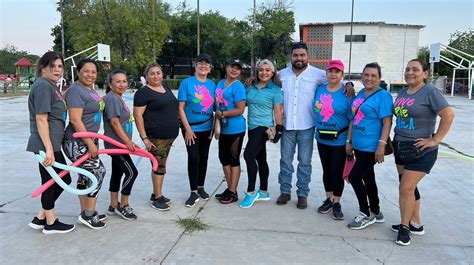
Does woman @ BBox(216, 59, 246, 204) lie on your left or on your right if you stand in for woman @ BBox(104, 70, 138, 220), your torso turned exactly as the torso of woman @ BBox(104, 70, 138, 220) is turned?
on your left

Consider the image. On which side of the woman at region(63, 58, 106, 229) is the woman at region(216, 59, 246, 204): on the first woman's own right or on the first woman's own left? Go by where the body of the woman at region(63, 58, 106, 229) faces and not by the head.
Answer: on the first woman's own left

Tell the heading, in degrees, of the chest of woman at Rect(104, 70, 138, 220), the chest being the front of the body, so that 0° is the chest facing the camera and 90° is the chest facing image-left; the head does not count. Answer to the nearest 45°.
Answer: approximately 315°

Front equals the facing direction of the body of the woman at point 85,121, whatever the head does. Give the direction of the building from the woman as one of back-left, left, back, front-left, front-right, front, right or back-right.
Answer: left

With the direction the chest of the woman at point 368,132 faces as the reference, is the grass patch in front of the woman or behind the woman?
in front

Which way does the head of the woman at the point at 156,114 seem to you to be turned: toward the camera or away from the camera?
toward the camera

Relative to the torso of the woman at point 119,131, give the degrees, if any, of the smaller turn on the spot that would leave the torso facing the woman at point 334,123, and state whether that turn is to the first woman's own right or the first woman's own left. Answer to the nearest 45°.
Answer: approximately 45° to the first woman's own left

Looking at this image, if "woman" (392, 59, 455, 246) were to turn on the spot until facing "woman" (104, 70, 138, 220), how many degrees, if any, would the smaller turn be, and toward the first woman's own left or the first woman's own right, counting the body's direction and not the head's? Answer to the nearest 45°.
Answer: approximately 45° to the first woman's own right

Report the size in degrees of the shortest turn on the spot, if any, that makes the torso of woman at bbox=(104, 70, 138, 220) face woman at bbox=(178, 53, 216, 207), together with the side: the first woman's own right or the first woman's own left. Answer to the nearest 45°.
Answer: approximately 45° to the first woman's own left

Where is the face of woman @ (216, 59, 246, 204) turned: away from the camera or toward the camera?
toward the camera

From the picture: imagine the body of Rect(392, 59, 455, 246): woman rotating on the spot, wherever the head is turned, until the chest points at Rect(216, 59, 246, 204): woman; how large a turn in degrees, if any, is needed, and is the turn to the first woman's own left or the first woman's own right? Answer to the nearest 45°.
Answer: approximately 45° to the first woman's own right
